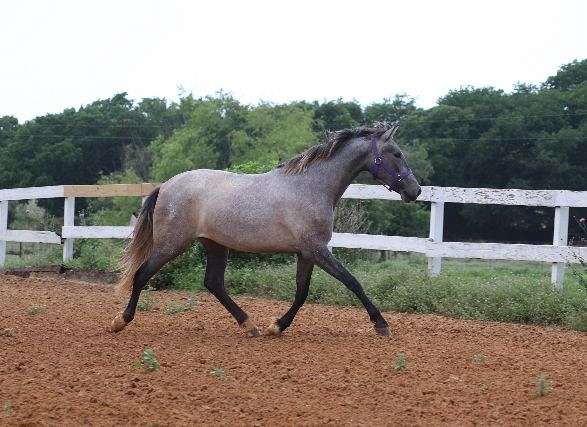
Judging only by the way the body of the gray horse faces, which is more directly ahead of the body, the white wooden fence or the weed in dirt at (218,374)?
the white wooden fence

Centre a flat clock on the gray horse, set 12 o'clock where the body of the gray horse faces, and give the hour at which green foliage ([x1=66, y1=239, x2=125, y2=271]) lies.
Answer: The green foliage is roughly at 8 o'clock from the gray horse.

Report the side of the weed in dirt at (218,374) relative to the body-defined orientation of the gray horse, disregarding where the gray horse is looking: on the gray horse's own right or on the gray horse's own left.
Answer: on the gray horse's own right

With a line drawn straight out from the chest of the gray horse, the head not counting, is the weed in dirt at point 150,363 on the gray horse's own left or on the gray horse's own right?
on the gray horse's own right

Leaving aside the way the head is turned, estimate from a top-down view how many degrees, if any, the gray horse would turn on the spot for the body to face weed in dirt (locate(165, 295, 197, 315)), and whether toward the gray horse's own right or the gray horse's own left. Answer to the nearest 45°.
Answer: approximately 135° to the gray horse's own left

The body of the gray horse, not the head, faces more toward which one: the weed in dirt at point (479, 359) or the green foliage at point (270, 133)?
the weed in dirt

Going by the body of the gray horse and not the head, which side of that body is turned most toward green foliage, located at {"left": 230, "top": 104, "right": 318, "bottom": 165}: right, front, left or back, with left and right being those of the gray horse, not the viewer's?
left

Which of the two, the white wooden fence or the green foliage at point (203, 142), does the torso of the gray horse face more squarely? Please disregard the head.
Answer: the white wooden fence

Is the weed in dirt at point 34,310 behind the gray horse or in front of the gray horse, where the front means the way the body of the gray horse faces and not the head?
behind

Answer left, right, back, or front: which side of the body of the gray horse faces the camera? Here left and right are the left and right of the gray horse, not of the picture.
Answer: right

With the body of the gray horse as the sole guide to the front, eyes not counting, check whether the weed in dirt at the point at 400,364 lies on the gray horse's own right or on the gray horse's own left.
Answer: on the gray horse's own right

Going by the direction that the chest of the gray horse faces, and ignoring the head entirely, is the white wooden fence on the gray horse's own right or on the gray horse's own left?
on the gray horse's own left
